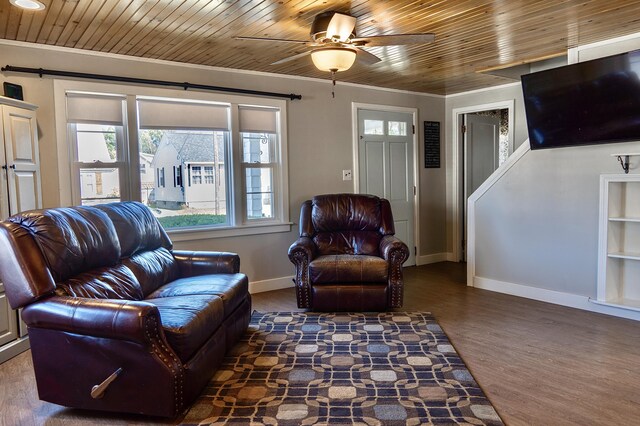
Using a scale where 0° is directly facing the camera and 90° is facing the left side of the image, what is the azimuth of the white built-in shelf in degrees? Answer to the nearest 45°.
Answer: approximately 45°

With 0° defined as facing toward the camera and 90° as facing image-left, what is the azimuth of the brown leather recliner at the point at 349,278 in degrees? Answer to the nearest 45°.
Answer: approximately 0°

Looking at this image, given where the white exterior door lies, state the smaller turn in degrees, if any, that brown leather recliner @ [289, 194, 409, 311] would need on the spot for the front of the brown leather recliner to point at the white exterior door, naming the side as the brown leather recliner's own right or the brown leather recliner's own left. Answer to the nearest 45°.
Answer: approximately 180°

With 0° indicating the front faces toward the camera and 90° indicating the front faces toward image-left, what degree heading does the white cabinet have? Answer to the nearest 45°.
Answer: approximately 315°

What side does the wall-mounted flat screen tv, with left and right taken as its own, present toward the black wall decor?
right

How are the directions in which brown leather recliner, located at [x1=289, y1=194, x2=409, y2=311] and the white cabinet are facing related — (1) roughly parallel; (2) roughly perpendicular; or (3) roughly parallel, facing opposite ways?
roughly perpendicular

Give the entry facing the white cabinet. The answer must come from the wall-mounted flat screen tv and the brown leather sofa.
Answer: the wall-mounted flat screen tv
